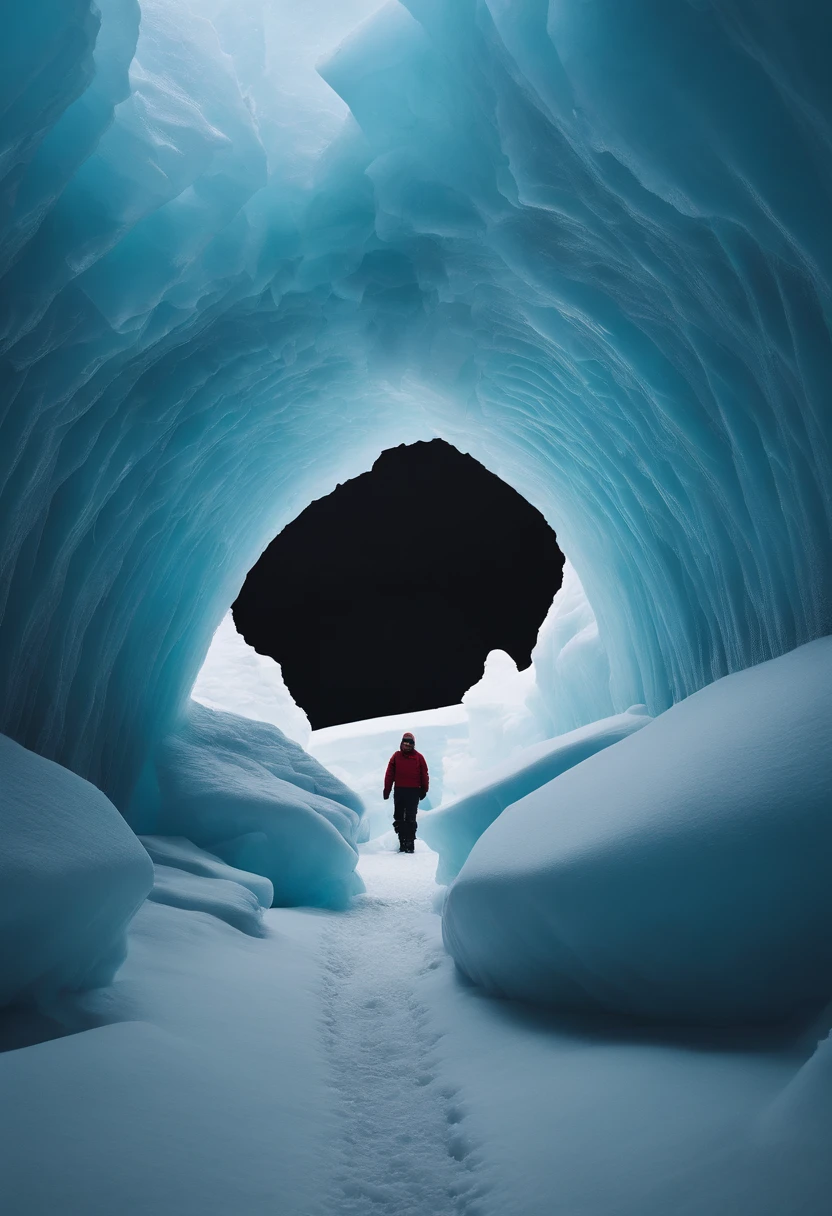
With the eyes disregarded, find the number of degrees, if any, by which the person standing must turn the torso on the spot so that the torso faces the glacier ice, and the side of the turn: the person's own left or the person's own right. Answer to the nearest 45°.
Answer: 0° — they already face it

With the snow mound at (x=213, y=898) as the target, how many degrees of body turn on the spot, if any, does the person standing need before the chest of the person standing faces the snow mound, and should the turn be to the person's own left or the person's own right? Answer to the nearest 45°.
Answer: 0° — they already face it

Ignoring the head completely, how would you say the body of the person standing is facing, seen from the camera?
toward the camera

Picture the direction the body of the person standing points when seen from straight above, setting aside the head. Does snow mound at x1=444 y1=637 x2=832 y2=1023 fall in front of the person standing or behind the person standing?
in front

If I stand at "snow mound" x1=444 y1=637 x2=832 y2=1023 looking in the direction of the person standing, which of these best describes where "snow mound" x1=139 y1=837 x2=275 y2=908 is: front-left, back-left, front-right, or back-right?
front-left

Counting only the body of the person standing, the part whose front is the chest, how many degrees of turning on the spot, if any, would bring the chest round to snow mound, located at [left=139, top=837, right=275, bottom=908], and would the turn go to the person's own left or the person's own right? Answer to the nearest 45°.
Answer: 0° — they already face it

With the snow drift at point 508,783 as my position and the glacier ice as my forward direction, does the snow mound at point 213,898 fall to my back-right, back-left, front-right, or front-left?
front-right

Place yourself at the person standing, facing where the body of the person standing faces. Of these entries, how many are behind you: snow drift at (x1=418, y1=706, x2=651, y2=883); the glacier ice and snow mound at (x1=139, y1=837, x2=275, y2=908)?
0

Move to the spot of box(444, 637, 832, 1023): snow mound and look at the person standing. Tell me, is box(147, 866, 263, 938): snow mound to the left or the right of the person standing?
left
